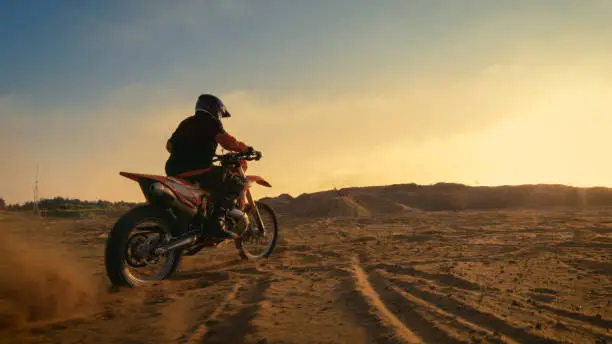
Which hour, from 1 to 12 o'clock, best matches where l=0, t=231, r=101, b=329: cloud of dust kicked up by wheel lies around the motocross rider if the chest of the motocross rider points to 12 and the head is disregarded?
The cloud of dust kicked up by wheel is roughly at 6 o'clock from the motocross rider.

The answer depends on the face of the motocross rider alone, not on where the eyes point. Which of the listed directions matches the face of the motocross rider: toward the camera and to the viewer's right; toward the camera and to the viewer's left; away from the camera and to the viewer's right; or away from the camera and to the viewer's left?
away from the camera and to the viewer's right

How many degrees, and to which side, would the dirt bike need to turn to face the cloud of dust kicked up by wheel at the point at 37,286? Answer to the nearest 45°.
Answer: approximately 180°

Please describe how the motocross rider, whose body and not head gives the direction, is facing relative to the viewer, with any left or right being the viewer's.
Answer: facing away from the viewer and to the right of the viewer

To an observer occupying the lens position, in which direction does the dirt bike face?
facing away from the viewer and to the right of the viewer
